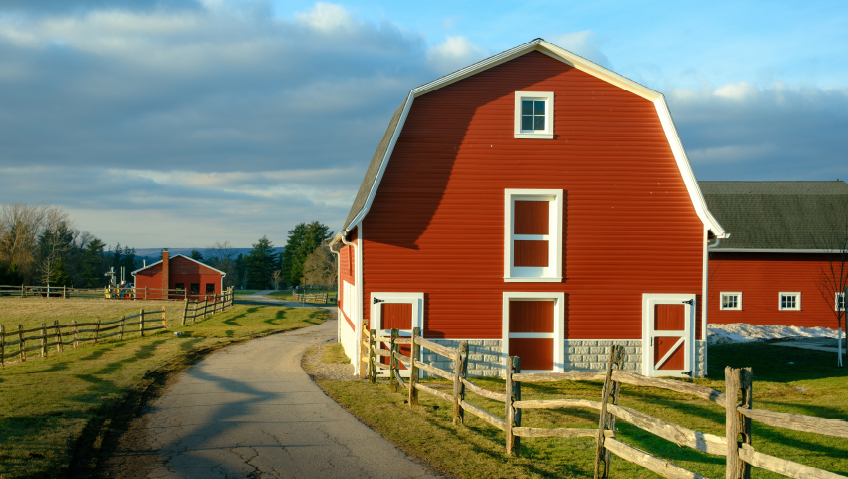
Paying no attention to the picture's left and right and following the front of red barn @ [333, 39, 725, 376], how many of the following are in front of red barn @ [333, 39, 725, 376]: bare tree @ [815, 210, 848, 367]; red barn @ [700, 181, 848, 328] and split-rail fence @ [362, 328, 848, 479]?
1

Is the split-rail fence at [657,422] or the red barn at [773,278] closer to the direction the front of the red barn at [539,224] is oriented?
the split-rail fence

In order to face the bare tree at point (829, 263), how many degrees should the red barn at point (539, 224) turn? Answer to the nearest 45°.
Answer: approximately 135° to its left

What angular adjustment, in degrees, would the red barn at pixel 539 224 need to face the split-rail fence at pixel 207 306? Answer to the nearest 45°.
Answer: approximately 135° to its right

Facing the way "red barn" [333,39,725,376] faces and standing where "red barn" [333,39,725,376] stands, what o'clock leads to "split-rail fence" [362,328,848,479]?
The split-rail fence is roughly at 12 o'clock from the red barn.

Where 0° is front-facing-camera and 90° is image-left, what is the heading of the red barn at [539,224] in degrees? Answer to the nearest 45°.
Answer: approximately 0°
